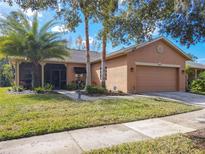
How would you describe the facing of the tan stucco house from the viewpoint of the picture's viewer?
facing the viewer and to the right of the viewer

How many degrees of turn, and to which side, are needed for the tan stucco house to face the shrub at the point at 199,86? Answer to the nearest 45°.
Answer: approximately 45° to its left

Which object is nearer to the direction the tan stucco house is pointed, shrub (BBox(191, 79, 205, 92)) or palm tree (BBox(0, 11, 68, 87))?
the shrub
